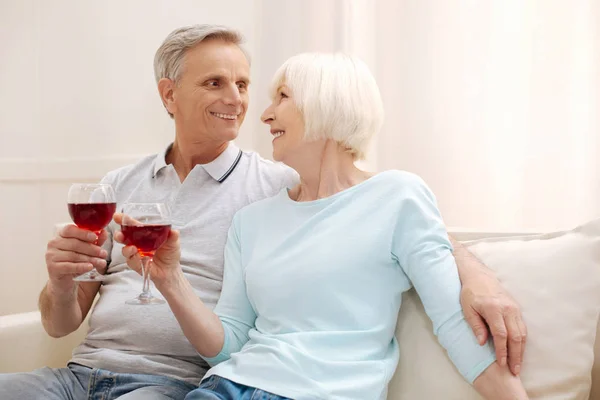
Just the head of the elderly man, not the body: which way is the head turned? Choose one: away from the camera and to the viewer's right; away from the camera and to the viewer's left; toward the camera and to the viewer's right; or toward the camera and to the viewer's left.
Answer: toward the camera and to the viewer's right

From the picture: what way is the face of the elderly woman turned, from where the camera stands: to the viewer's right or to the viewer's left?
to the viewer's left

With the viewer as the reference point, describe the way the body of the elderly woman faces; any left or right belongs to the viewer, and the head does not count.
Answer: facing the viewer and to the left of the viewer
